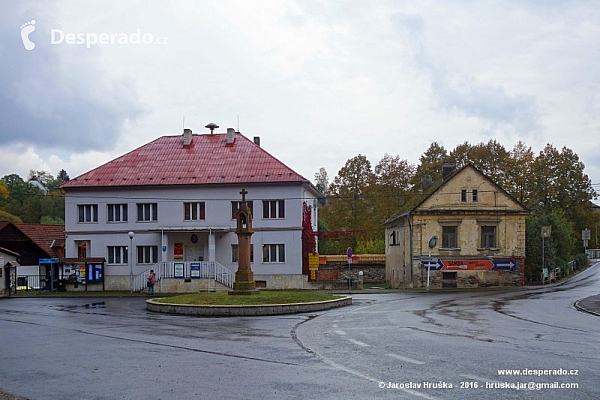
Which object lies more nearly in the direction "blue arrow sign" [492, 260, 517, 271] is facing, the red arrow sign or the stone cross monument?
the stone cross monument

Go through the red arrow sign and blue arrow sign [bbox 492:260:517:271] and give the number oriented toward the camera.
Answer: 2

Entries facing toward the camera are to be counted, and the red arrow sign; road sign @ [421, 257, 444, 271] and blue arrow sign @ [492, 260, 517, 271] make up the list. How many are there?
3

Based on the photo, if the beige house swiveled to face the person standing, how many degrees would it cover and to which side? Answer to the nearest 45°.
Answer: approximately 45° to its right

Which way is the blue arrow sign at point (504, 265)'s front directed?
toward the camera

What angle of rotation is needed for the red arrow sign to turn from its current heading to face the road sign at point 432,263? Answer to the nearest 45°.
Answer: approximately 45° to its right

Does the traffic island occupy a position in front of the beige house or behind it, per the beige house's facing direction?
in front

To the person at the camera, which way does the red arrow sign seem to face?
facing the viewer
